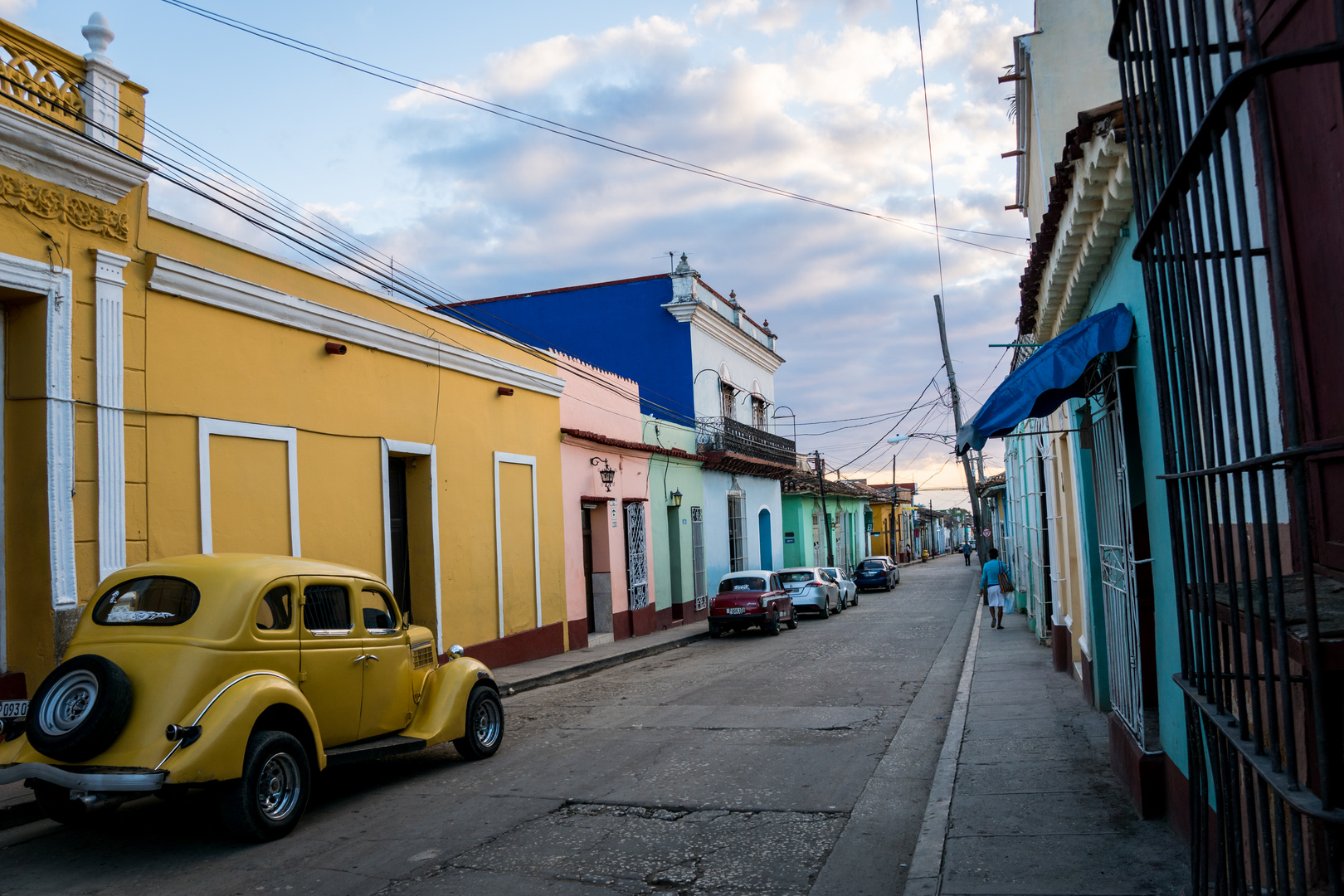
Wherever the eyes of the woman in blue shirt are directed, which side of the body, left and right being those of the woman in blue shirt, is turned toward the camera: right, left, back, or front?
back

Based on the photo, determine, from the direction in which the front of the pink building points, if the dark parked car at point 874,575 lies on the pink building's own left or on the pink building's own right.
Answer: on the pink building's own left

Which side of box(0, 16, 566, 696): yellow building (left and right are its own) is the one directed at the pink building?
left

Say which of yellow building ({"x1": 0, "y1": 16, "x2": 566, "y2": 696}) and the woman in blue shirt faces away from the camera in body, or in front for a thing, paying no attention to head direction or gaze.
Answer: the woman in blue shirt

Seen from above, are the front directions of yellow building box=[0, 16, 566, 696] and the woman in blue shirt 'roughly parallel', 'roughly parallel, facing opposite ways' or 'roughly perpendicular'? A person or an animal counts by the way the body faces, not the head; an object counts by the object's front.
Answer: roughly perpendicular

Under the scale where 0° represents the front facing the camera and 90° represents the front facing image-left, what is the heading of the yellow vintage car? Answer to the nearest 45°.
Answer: approximately 225°

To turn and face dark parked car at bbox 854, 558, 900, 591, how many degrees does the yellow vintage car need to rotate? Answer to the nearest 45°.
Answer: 0° — it already faces it
